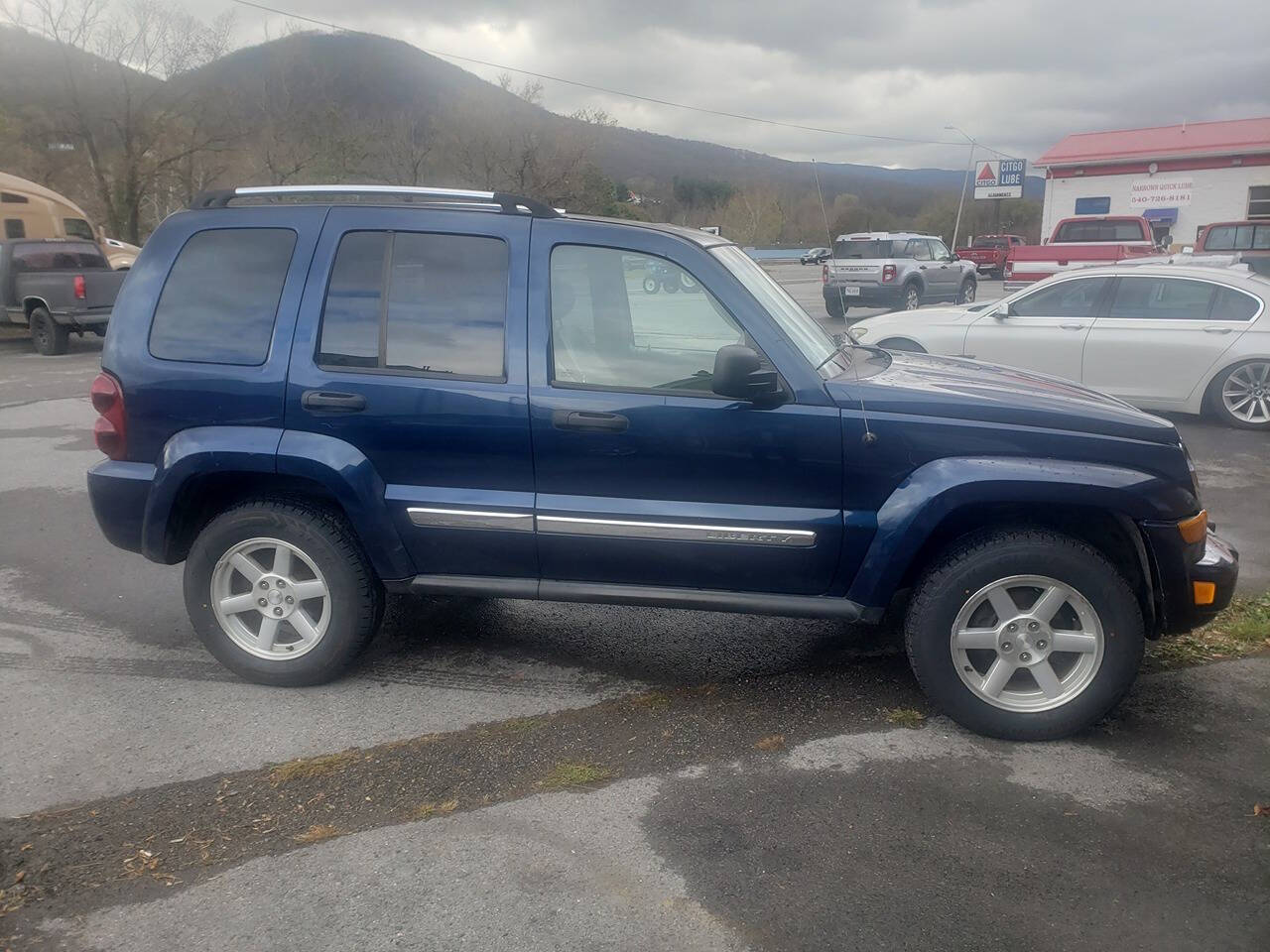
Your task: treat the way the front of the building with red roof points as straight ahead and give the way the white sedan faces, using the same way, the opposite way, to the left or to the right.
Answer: to the right

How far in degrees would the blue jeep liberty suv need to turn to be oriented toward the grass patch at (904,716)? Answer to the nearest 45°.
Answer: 0° — it already faces it

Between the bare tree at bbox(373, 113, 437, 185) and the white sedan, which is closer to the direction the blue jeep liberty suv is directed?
the white sedan

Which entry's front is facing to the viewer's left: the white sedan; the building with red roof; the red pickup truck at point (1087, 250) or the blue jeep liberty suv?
the white sedan

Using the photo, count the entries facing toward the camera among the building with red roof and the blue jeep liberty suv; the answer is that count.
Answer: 1

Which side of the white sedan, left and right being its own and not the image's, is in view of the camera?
left

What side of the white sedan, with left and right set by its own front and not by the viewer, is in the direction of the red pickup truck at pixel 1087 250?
right

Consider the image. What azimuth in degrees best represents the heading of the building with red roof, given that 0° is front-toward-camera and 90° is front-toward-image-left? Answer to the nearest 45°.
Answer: approximately 0°

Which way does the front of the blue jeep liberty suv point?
to the viewer's right
